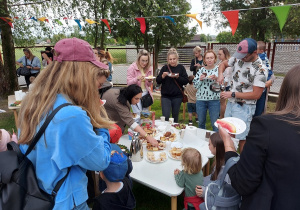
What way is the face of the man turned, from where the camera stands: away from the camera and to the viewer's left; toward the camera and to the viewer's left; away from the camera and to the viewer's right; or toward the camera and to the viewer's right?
toward the camera and to the viewer's left

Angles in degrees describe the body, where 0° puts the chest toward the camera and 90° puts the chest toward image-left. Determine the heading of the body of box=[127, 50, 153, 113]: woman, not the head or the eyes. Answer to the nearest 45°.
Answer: approximately 315°

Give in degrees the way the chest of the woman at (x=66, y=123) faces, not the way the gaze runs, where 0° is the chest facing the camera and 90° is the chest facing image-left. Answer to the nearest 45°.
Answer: approximately 270°

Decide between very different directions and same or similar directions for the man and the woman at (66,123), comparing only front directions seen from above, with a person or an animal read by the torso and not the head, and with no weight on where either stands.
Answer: very different directions

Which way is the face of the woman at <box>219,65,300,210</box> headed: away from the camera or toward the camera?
away from the camera

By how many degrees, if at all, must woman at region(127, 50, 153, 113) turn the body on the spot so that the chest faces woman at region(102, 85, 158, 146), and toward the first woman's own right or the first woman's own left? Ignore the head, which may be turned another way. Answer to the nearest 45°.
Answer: approximately 45° to the first woman's own right

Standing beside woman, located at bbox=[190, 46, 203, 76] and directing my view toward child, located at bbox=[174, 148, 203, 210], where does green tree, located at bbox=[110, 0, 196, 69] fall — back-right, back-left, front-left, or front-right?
back-right

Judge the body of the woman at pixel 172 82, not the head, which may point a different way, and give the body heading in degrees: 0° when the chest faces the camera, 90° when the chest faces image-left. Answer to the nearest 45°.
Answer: approximately 0°

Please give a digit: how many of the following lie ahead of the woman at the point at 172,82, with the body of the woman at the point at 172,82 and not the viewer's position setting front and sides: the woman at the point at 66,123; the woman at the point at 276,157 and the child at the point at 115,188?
3

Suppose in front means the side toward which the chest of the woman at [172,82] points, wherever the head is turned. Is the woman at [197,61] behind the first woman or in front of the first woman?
behind

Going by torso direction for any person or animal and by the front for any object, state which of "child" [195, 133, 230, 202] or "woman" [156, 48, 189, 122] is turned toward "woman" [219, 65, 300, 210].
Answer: "woman" [156, 48, 189, 122]
